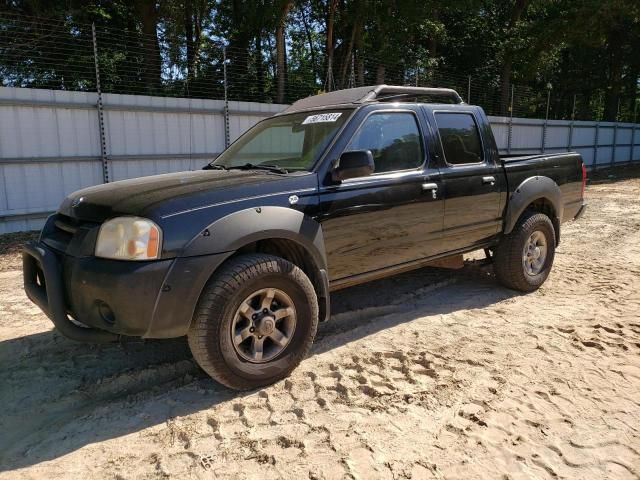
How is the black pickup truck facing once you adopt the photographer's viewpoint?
facing the viewer and to the left of the viewer

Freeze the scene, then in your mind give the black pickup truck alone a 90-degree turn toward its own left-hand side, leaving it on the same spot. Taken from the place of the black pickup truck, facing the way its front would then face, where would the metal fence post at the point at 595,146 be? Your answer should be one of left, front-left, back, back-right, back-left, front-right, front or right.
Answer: left

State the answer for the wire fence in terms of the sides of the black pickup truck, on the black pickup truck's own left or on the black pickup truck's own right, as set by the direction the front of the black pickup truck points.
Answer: on the black pickup truck's own right

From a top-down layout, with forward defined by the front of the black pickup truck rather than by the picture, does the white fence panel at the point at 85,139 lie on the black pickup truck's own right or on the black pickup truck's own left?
on the black pickup truck's own right
